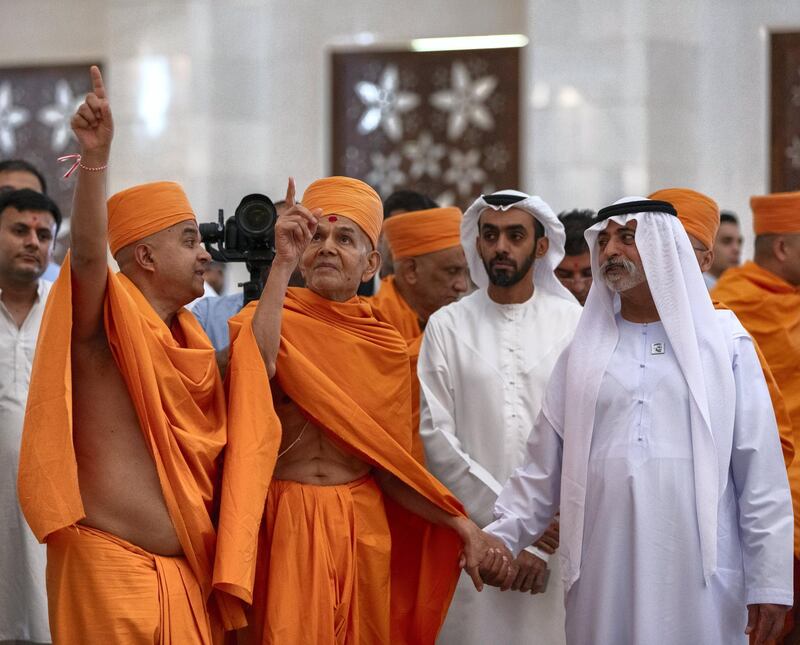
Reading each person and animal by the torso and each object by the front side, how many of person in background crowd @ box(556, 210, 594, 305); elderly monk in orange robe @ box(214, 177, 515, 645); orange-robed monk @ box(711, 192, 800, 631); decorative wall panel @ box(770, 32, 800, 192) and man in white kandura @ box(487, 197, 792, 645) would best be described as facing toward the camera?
4

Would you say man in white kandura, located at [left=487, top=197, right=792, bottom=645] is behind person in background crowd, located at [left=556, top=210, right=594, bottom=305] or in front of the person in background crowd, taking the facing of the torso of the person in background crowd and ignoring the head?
in front

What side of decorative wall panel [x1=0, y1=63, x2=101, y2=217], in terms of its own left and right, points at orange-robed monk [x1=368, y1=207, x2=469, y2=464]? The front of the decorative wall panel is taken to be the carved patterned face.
front

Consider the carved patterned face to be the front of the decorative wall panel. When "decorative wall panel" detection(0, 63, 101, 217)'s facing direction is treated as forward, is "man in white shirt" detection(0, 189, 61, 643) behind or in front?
in front

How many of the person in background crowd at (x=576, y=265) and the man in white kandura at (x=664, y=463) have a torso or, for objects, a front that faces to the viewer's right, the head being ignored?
0
